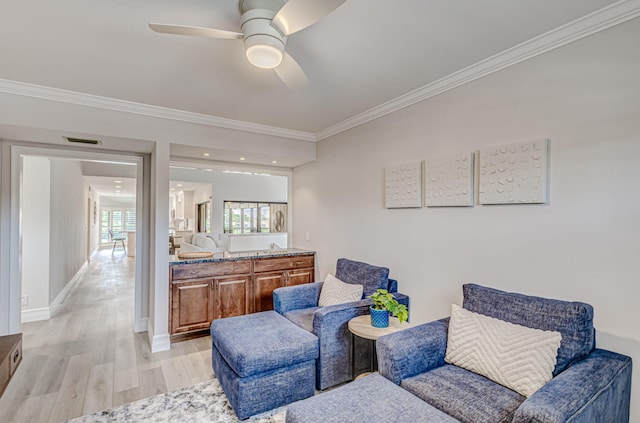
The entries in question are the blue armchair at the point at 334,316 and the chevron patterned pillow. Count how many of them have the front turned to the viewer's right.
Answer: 0

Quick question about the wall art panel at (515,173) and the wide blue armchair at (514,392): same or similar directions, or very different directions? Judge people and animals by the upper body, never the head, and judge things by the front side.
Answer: same or similar directions

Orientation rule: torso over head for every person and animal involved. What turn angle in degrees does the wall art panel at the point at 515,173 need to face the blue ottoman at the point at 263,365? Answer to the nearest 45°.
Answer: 0° — it already faces it

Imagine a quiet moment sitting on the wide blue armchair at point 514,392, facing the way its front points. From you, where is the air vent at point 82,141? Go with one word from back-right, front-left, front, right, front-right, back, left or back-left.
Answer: front-right

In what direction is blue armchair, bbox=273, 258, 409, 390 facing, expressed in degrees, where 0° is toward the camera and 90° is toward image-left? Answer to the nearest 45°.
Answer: approximately 45°

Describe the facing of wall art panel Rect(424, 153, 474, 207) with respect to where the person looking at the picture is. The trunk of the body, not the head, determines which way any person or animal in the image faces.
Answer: facing the viewer and to the left of the viewer

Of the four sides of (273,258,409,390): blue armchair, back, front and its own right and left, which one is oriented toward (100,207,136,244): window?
right

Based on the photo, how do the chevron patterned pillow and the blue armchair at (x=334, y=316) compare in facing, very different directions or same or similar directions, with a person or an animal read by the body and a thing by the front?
same or similar directions

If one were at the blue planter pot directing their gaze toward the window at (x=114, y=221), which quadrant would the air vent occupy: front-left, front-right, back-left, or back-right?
front-left

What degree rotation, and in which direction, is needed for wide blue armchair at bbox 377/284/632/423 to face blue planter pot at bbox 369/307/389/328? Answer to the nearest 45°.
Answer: approximately 45° to its right

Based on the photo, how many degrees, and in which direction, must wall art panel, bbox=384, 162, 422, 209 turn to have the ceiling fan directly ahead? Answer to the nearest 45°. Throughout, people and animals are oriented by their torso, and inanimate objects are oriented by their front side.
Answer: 0° — it already faces it

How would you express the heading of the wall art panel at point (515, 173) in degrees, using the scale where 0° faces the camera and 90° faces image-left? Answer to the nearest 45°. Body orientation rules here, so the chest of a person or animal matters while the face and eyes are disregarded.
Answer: approximately 45°
